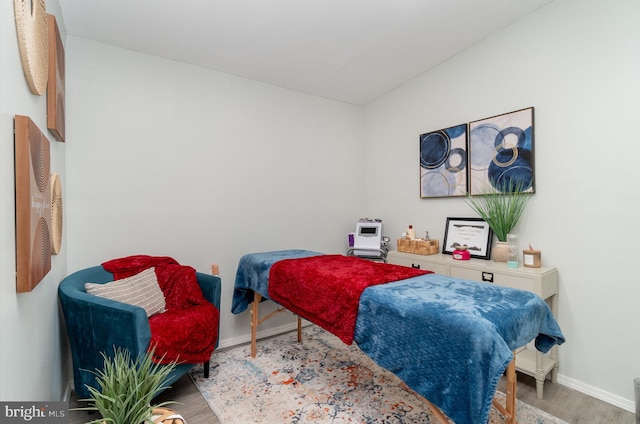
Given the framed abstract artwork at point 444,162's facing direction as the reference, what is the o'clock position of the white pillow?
The white pillow is roughly at 12 o'clock from the framed abstract artwork.

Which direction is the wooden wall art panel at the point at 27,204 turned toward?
to the viewer's right

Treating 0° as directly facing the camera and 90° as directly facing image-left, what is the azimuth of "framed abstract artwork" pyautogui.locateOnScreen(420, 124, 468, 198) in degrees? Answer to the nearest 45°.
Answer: approximately 45°

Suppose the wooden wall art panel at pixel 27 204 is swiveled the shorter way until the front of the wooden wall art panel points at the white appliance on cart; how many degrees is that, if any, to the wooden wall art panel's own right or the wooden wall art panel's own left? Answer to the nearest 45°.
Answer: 0° — it already faces it

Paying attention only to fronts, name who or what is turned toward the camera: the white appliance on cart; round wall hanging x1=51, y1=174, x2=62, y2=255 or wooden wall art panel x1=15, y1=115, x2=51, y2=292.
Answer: the white appliance on cart

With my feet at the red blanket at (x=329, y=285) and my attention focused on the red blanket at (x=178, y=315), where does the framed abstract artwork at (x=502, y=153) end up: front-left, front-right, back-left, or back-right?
back-right

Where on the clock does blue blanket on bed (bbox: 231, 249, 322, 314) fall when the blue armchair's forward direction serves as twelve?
The blue blanket on bed is roughly at 10 o'clock from the blue armchair.

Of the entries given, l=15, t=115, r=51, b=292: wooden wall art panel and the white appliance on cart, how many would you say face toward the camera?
1

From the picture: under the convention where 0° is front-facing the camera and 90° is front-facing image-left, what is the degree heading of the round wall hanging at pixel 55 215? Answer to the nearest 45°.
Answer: approximately 270°

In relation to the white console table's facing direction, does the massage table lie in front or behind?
in front

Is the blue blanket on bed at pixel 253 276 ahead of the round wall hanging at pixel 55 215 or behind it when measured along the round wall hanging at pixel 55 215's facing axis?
ahead

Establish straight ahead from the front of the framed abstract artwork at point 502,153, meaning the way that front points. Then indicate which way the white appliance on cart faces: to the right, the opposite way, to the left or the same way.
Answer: to the left

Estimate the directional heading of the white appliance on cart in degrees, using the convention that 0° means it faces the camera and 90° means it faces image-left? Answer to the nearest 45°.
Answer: approximately 0°

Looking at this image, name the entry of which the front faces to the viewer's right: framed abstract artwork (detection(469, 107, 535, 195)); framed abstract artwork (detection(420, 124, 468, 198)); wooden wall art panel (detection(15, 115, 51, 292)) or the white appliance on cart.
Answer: the wooden wall art panel

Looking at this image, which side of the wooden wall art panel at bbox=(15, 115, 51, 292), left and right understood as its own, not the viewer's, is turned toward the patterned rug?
front

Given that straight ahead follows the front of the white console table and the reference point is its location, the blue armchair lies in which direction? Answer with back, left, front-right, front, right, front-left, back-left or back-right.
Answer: front

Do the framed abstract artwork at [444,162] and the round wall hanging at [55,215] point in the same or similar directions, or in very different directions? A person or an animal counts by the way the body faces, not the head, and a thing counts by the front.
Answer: very different directions
